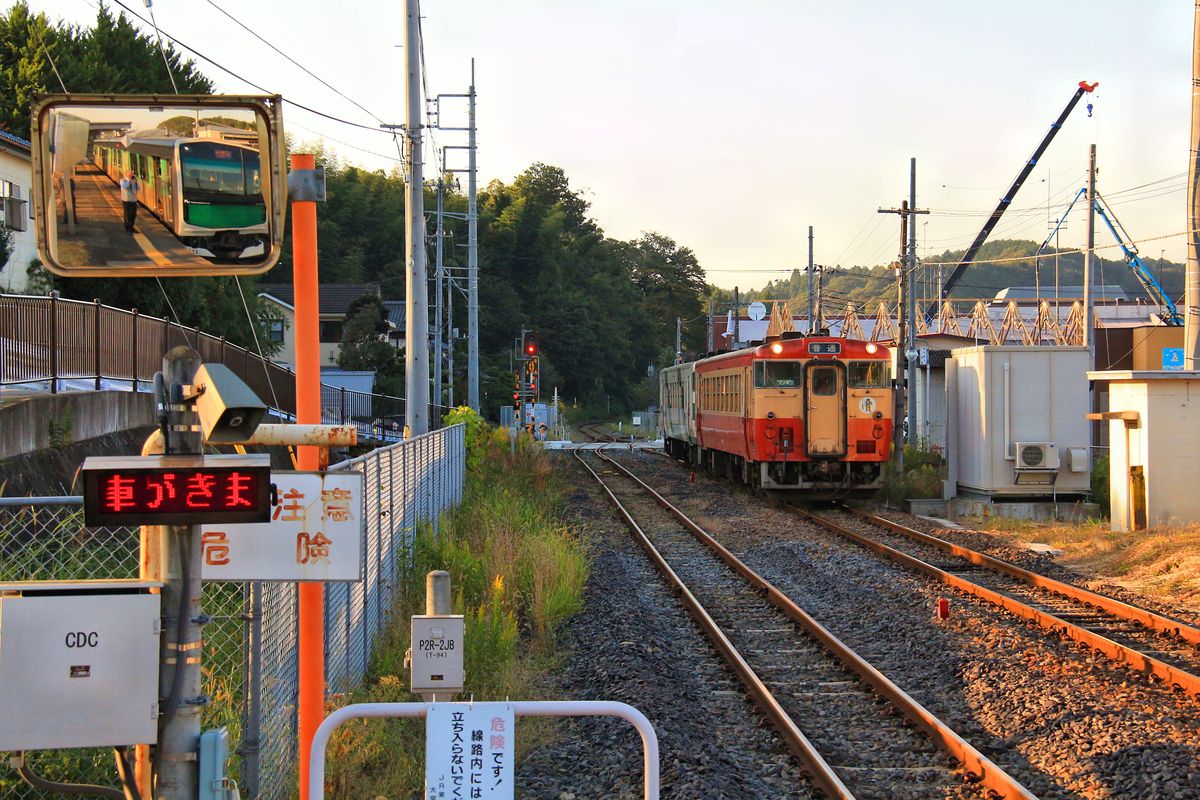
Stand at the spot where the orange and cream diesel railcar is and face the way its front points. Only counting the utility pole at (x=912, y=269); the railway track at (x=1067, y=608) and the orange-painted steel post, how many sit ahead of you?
2

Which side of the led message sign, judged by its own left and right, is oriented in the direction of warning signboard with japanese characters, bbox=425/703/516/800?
left

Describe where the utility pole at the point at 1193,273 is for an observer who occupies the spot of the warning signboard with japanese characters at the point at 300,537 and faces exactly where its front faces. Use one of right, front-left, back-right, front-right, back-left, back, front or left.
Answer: back-left

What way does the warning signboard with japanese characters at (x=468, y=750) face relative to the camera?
toward the camera

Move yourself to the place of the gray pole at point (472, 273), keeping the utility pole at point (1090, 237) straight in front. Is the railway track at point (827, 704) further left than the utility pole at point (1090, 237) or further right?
right

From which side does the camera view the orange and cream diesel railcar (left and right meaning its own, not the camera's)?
front

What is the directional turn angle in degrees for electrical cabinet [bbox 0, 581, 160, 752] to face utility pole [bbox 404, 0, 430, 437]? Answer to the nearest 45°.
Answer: approximately 180°

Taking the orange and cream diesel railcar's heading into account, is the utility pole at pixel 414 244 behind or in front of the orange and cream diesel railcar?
in front

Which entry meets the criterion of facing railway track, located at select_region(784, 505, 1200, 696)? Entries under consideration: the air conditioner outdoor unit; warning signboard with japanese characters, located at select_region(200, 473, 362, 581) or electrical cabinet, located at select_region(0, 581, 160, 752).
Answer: the air conditioner outdoor unit

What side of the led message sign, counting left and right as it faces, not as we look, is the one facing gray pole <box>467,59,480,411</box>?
back

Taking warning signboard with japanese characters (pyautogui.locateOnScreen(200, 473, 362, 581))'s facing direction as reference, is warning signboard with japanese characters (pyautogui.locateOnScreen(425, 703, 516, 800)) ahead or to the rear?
ahead

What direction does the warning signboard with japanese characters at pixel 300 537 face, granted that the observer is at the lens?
facing the viewer

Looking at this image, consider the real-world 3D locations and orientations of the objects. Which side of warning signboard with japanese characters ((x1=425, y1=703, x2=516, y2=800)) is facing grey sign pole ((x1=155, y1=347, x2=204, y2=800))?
right

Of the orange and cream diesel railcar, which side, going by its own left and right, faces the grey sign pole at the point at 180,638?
front

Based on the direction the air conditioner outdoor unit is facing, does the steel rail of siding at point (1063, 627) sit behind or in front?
in front

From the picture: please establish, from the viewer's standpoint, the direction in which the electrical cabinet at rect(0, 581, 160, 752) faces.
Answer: facing the viewer
